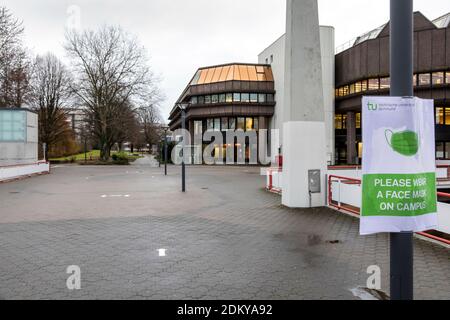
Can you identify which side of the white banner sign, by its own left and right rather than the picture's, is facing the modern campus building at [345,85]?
back

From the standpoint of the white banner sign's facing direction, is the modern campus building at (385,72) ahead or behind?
behind

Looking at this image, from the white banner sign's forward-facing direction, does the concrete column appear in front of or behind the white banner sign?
behind

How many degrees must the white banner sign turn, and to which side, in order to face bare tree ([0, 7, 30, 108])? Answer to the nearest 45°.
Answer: approximately 135° to its right

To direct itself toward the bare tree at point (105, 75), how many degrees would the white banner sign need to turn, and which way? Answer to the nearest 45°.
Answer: approximately 135° to its right

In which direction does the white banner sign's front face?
toward the camera
